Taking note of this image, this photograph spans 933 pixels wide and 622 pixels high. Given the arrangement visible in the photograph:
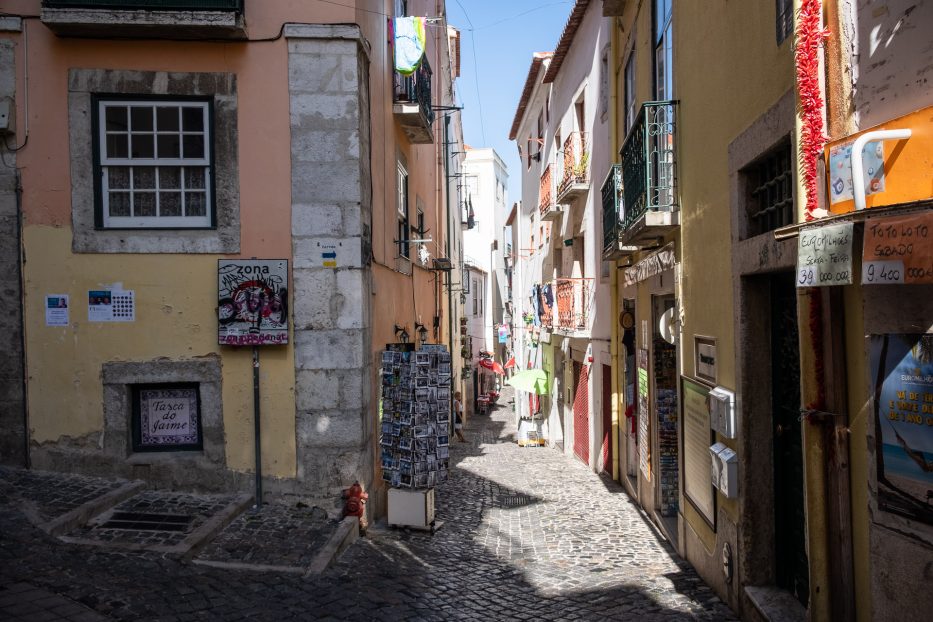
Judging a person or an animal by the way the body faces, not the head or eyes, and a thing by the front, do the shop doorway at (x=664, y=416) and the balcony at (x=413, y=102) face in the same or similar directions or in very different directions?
very different directions

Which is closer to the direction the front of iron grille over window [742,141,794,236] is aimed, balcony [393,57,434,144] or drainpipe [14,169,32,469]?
the drainpipe

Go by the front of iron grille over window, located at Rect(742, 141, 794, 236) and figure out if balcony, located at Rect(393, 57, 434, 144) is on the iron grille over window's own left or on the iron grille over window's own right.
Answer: on the iron grille over window's own right

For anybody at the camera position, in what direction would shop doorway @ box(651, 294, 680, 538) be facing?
facing to the left of the viewer

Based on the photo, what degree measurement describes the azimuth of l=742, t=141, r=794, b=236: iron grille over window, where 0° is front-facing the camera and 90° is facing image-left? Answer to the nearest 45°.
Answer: approximately 45°

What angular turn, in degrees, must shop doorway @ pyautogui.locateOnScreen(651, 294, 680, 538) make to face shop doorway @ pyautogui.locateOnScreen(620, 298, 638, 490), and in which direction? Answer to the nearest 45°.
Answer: approximately 90° to its right

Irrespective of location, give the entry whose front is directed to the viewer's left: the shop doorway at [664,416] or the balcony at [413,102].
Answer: the shop doorway

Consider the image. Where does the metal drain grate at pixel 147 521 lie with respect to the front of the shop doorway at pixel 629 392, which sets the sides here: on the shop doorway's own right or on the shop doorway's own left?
on the shop doorway's own left

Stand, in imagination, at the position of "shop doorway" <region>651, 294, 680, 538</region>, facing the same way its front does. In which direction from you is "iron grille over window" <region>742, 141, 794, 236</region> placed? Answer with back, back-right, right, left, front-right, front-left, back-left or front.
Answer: left

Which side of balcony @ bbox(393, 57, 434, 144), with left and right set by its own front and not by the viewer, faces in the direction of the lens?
right

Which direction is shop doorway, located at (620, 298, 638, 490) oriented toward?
to the viewer's left

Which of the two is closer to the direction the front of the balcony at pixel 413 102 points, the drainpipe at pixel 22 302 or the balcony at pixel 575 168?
the balcony
